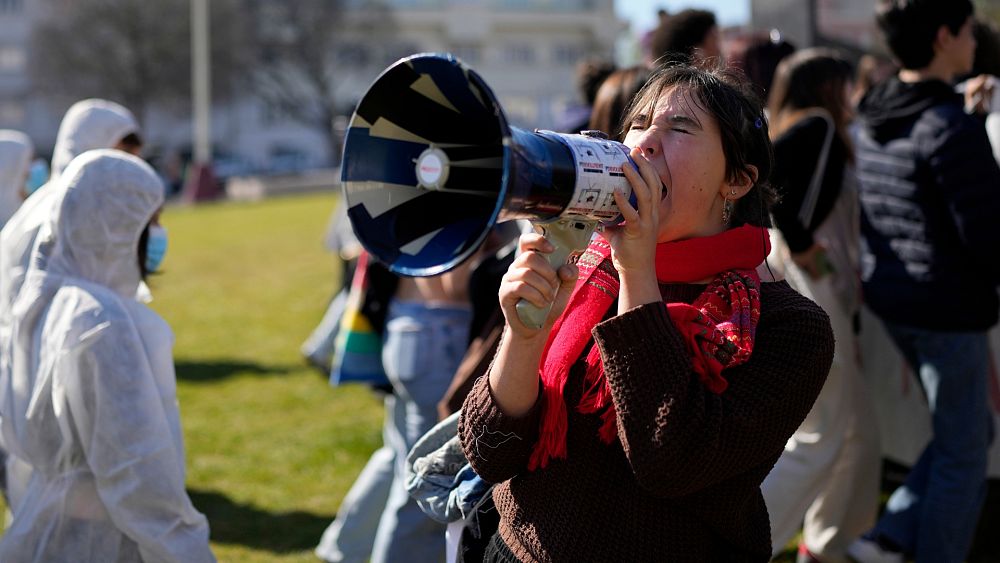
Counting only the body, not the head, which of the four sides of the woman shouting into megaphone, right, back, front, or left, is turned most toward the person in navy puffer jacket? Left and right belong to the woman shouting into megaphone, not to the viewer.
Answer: back

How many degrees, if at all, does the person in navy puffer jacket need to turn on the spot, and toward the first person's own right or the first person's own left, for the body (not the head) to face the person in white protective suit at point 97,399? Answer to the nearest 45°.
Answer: approximately 180°

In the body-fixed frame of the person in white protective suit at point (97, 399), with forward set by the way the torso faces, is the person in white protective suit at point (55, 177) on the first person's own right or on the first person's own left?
on the first person's own left

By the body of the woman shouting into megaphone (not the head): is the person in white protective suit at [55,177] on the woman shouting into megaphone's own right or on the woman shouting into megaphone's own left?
on the woman shouting into megaphone's own right

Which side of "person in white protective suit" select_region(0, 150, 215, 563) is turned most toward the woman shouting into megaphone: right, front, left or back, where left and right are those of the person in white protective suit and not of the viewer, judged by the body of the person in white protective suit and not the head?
right

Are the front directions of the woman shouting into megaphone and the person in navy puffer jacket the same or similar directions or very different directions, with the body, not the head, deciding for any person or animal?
very different directions

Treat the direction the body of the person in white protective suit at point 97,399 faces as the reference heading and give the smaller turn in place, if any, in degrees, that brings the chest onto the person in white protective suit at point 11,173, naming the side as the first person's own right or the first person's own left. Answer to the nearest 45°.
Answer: approximately 45° to the first person's own left

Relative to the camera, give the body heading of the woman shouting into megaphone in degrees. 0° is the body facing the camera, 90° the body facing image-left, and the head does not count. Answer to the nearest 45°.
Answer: approximately 45°

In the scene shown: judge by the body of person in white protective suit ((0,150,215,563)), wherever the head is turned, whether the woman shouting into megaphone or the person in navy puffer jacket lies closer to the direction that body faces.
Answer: the person in navy puffer jacket

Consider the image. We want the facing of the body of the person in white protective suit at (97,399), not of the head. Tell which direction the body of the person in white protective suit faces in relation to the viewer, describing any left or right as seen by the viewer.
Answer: facing away from the viewer and to the right of the viewer
